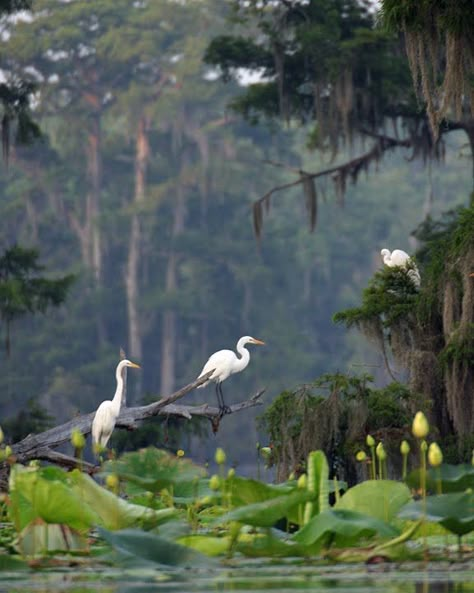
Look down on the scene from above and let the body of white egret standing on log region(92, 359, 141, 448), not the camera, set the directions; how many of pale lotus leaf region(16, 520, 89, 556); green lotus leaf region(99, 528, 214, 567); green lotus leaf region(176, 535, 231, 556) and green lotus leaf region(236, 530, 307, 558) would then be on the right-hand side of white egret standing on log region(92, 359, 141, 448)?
4

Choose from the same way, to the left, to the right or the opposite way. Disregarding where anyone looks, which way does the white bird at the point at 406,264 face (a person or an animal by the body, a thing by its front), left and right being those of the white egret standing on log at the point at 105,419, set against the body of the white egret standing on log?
the opposite way

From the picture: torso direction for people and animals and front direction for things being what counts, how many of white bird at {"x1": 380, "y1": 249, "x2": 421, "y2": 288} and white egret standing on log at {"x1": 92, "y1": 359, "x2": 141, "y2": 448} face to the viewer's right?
1

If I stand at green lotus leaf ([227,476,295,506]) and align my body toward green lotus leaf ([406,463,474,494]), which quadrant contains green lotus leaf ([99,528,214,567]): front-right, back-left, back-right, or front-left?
back-right

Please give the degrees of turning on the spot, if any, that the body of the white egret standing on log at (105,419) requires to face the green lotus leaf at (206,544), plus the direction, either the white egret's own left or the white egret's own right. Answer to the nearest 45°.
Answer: approximately 90° to the white egret's own right

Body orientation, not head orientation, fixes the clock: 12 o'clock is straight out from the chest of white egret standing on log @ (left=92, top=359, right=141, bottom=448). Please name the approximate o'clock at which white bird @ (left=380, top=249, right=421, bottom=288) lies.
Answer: The white bird is roughly at 12 o'clock from the white egret standing on log.

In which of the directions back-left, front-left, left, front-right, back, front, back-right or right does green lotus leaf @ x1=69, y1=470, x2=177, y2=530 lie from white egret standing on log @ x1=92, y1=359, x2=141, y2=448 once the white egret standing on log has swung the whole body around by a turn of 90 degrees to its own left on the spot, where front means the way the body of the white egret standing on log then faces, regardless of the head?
back

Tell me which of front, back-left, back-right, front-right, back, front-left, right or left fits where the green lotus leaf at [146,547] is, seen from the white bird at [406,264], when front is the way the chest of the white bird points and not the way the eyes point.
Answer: left

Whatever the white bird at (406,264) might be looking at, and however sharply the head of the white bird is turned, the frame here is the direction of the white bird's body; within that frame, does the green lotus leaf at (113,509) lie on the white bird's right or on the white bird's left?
on the white bird's left

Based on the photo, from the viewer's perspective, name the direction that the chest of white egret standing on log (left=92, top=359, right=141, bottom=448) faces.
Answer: to the viewer's right

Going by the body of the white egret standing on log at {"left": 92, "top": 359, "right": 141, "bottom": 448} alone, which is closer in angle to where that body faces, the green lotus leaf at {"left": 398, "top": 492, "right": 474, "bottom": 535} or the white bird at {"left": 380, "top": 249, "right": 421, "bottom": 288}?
the white bird

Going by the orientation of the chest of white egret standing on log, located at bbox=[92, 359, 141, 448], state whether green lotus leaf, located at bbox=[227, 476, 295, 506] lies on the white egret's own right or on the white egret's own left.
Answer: on the white egret's own right

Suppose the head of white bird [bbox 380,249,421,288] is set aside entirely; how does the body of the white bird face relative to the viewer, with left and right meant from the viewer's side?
facing to the left of the viewer
